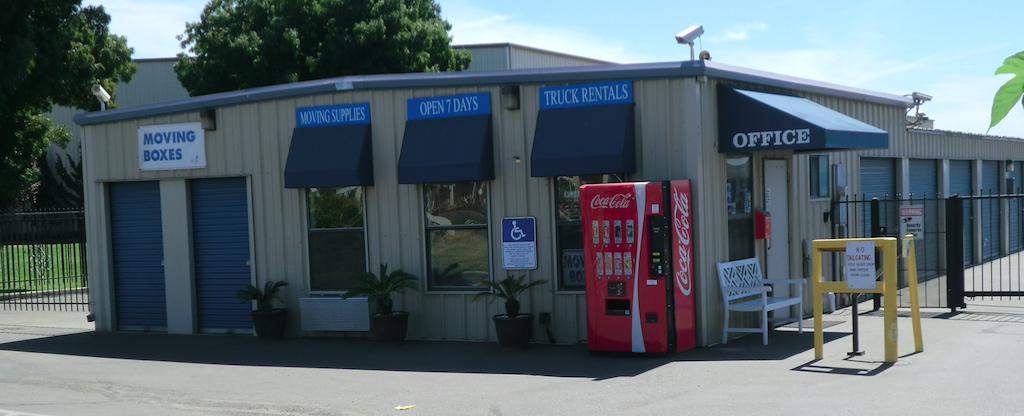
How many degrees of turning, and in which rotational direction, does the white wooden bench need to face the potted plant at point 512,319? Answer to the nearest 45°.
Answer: approximately 135° to its right

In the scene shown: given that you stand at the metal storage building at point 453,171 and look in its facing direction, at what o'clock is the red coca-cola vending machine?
The red coca-cola vending machine is roughly at 9 o'clock from the metal storage building.

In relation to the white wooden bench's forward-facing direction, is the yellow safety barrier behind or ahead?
ahead

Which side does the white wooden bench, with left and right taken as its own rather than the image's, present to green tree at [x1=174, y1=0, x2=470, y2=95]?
back

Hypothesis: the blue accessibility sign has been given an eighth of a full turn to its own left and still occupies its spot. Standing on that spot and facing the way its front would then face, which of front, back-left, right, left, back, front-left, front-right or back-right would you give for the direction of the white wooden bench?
front-left

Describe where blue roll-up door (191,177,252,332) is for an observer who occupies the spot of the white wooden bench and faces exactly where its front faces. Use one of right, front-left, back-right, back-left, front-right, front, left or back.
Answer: back-right

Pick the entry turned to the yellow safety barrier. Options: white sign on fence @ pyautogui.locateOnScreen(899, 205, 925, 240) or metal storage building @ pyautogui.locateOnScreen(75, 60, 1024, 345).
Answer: the white sign on fence

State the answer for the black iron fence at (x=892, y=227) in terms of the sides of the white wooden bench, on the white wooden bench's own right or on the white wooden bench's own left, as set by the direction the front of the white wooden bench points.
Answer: on the white wooden bench's own left

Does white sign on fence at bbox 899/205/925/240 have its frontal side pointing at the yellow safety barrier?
yes

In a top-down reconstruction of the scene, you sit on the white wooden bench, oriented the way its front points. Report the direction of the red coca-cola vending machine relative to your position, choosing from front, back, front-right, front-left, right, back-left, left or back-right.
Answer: right

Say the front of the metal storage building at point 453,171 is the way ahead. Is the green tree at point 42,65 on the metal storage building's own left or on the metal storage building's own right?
on the metal storage building's own right

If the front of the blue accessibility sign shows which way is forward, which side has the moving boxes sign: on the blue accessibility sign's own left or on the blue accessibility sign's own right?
on the blue accessibility sign's own right

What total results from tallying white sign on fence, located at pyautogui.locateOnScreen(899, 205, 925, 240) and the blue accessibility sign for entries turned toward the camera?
2

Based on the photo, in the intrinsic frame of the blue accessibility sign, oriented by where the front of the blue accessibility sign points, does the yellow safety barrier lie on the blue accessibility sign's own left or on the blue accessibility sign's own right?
on the blue accessibility sign's own left

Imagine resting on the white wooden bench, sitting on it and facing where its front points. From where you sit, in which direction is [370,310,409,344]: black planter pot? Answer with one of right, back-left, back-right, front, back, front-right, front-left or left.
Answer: back-right

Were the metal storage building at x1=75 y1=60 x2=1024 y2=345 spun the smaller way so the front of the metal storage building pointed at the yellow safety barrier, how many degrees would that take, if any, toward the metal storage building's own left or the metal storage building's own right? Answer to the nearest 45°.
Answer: approximately 90° to the metal storage building's own left
